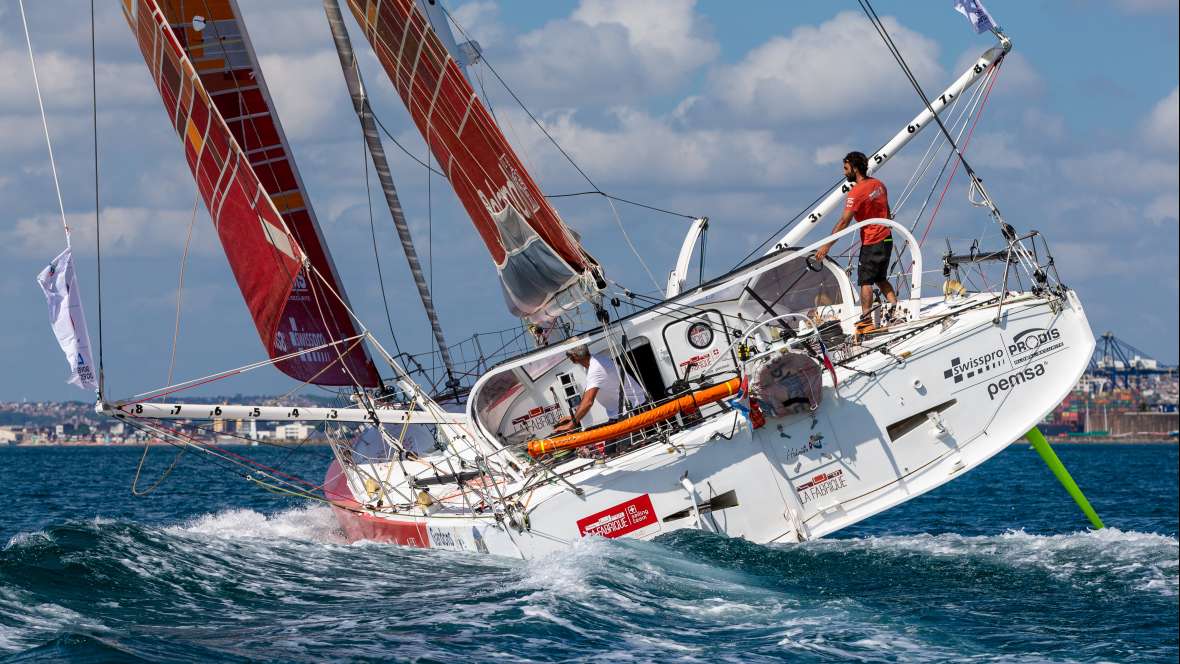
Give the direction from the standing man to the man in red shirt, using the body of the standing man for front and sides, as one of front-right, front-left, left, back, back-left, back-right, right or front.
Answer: back

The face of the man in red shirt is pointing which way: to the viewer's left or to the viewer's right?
to the viewer's left

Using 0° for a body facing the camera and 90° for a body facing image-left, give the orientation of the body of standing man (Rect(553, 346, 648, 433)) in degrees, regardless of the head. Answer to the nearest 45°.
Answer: approximately 90°

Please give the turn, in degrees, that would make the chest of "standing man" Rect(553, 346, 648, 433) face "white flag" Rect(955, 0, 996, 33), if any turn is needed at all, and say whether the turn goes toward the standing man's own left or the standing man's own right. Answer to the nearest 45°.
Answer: approximately 180°
